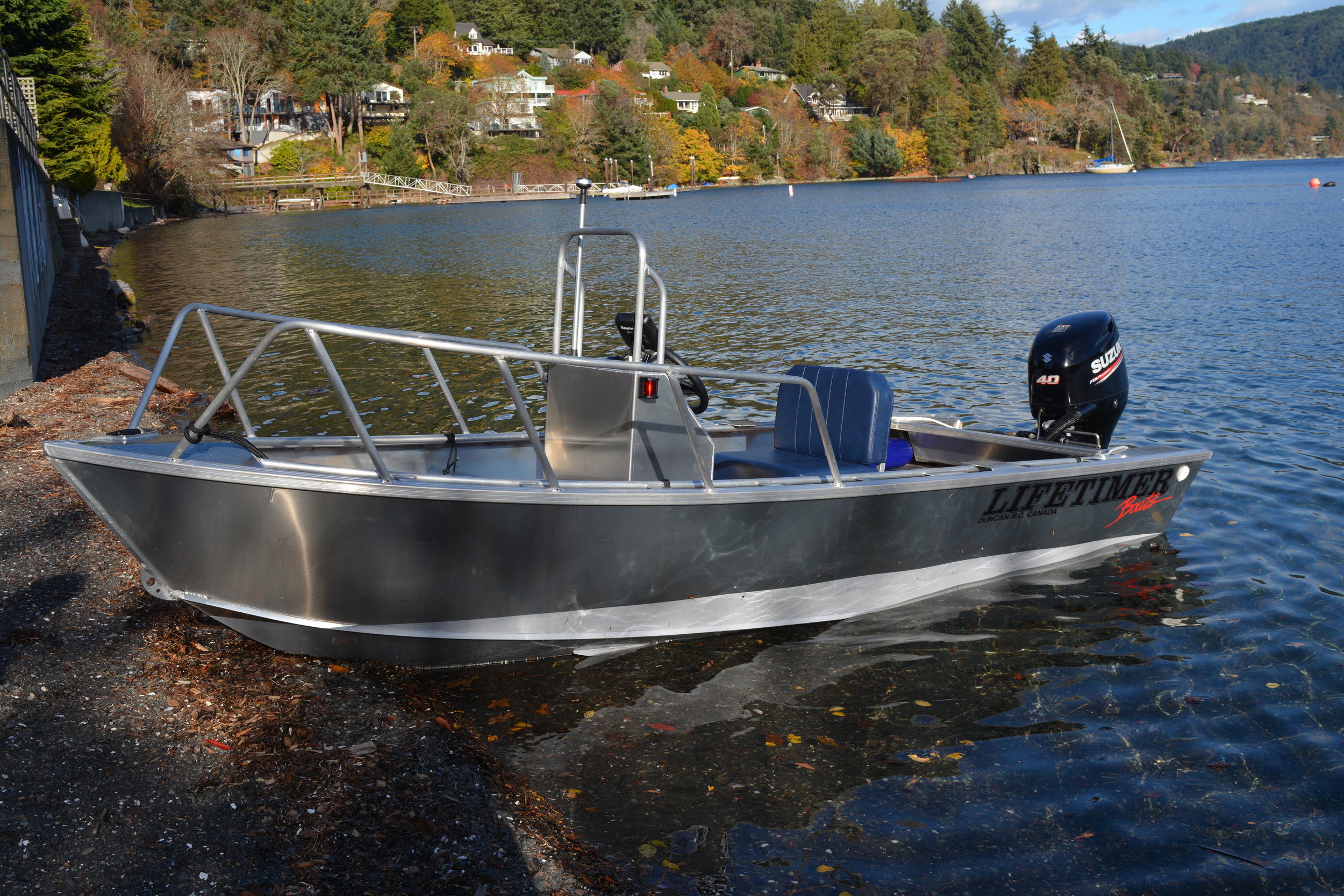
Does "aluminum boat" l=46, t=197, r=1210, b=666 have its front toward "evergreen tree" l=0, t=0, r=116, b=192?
no

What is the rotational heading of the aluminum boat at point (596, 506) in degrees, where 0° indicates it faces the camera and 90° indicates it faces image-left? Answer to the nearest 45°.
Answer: approximately 45°
